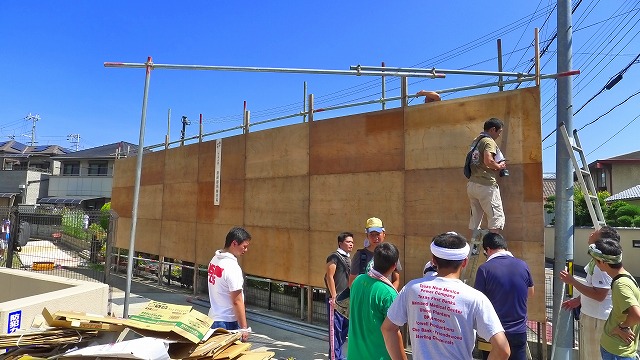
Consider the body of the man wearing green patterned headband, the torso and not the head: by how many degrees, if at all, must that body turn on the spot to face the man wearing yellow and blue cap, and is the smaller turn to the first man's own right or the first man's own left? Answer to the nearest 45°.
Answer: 0° — they already face them

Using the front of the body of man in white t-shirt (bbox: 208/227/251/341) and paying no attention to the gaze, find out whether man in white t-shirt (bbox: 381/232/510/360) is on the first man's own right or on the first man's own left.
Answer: on the first man's own right

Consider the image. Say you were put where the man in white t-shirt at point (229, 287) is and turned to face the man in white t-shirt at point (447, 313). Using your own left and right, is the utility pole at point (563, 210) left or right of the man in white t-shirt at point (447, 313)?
left

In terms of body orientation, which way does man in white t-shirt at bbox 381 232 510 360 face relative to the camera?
away from the camera

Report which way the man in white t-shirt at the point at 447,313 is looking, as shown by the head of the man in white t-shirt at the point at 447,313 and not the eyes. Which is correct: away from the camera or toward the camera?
away from the camera

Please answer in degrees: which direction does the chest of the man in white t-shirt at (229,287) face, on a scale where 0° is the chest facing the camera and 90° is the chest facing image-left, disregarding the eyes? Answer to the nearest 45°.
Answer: approximately 225°

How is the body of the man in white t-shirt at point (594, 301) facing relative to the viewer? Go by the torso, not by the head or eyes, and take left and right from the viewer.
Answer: facing to the left of the viewer

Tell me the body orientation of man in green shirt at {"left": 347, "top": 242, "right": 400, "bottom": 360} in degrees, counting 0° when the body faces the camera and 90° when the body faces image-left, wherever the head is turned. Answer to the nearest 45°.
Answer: approximately 225°

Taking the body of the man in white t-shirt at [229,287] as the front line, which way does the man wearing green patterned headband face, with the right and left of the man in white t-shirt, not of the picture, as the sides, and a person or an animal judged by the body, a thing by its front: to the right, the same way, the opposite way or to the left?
to the left
